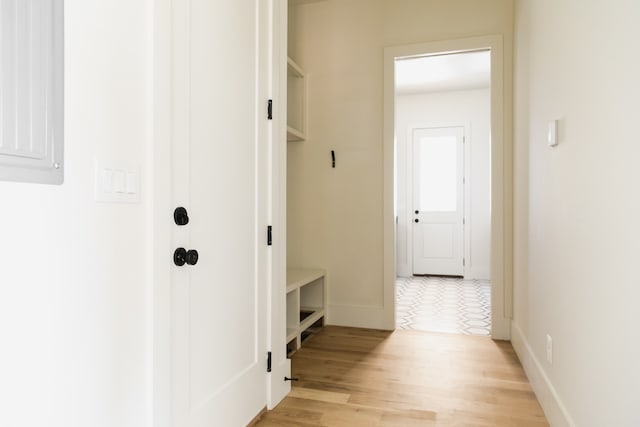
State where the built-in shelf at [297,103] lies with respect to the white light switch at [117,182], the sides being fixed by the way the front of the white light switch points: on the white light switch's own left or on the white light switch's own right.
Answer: on the white light switch's own left

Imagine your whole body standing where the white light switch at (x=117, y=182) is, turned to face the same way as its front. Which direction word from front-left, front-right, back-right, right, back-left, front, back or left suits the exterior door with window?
left

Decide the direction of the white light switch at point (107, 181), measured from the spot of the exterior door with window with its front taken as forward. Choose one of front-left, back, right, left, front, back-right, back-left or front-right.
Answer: front

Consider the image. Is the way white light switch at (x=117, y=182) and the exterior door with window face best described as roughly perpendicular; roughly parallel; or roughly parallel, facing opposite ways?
roughly perpendicular

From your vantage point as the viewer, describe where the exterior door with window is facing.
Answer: facing the viewer

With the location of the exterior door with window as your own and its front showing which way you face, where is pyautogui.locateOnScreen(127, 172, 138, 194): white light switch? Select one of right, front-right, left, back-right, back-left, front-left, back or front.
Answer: front

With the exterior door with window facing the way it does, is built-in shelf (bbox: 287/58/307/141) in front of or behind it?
in front

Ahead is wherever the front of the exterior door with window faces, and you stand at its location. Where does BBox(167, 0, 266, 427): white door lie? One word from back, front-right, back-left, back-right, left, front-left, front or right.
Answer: front

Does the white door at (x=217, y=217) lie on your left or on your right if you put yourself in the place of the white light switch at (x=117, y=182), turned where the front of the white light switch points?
on your left

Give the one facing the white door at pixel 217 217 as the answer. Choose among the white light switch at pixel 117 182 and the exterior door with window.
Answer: the exterior door with window

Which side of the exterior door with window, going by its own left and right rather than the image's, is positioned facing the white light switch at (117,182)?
front

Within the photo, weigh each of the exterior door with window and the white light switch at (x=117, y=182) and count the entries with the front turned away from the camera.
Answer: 0

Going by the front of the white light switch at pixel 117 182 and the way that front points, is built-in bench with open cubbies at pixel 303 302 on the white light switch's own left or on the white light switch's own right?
on the white light switch's own left

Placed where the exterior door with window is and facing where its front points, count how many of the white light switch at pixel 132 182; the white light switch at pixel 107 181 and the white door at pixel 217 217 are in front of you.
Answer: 3

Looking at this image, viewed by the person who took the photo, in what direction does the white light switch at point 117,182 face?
facing the viewer and to the right of the viewer
